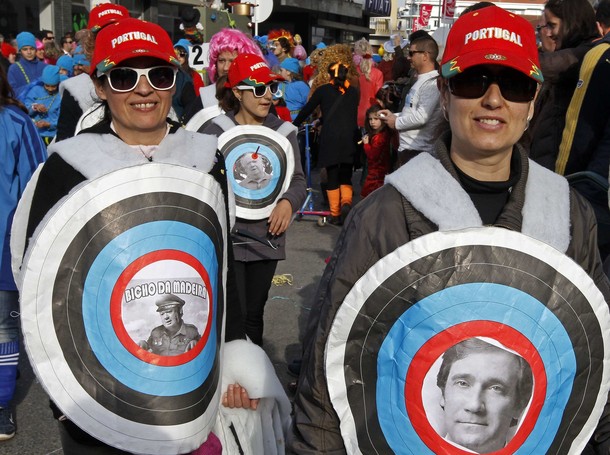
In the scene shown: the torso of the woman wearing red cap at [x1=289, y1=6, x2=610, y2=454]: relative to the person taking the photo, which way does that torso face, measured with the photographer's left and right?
facing the viewer

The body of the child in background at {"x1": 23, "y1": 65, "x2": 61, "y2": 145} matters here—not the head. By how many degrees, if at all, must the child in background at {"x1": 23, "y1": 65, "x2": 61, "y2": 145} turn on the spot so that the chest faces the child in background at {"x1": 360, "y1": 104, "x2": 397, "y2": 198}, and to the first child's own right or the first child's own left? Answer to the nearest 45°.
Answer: approximately 45° to the first child's own left

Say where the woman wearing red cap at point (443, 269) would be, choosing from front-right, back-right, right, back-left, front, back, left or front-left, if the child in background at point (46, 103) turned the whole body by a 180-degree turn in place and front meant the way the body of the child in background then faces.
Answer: back

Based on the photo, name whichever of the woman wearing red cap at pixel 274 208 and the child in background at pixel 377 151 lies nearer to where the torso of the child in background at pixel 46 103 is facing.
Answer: the woman wearing red cap

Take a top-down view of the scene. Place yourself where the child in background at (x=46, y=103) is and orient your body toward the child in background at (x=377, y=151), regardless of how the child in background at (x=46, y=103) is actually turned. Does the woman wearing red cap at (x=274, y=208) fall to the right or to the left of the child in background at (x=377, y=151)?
right

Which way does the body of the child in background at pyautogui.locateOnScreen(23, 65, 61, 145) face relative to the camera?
toward the camera

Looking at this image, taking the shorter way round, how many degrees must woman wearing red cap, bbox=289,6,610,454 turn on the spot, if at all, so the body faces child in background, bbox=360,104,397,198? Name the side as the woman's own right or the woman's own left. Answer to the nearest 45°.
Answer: approximately 180°

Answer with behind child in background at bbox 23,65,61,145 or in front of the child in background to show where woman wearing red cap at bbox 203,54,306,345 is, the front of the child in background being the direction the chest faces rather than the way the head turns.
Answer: in front
